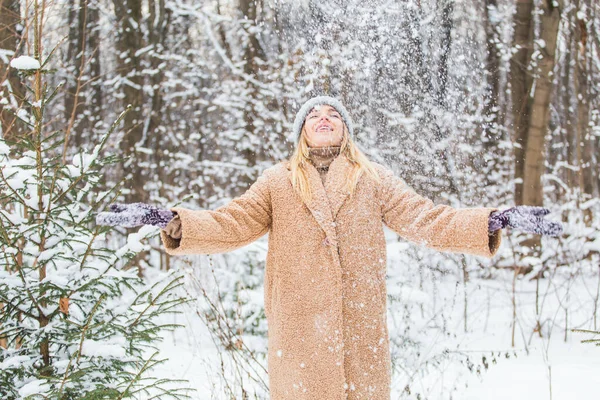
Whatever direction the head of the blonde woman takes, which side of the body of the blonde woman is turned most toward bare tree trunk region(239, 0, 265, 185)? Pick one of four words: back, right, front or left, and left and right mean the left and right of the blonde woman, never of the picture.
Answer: back

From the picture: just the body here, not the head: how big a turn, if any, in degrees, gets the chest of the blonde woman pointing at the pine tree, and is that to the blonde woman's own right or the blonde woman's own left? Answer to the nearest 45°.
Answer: approximately 90° to the blonde woman's own right

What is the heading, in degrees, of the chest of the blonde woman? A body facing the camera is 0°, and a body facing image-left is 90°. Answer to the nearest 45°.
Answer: approximately 0°

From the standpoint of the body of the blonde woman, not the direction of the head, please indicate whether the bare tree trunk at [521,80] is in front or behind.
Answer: behind

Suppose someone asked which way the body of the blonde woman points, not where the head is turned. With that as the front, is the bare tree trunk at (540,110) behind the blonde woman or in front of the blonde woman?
behind
